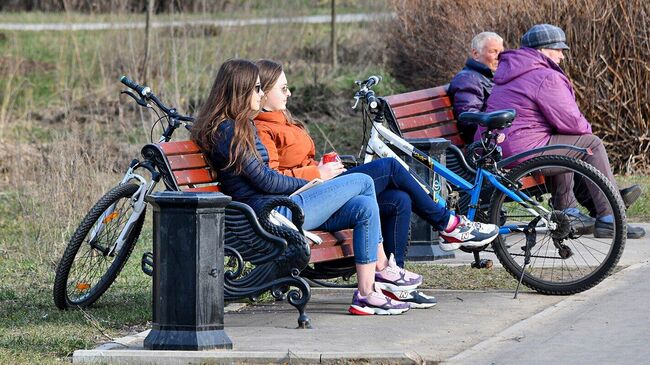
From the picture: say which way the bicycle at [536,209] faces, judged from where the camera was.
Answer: facing to the left of the viewer

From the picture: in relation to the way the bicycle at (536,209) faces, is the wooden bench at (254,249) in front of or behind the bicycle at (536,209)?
in front

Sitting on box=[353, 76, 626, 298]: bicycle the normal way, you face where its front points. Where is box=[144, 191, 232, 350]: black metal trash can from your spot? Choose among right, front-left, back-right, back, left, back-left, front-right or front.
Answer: front-left

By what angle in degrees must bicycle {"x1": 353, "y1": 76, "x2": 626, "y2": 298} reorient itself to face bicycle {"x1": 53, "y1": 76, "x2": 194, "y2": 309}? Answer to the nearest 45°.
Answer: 0° — it already faces it

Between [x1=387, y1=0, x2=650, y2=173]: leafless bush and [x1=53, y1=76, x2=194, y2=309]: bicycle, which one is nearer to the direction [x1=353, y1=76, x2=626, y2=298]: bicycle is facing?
the bicycle

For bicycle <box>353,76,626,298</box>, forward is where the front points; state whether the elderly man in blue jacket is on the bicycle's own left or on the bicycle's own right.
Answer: on the bicycle's own right
